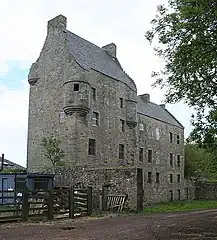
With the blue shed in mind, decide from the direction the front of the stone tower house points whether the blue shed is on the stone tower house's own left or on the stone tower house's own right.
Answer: on the stone tower house's own right

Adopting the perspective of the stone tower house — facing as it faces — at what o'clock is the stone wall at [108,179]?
The stone wall is roughly at 1 o'clock from the stone tower house.

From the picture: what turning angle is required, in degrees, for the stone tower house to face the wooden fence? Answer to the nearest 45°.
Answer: approximately 45° to its right

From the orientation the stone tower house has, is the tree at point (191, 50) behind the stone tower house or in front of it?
in front

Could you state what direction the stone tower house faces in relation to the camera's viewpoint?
facing the viewer and to the right of the viewer
